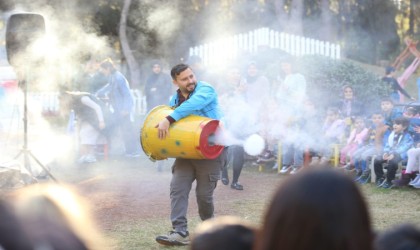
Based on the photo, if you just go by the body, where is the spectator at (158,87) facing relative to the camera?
toward the camera

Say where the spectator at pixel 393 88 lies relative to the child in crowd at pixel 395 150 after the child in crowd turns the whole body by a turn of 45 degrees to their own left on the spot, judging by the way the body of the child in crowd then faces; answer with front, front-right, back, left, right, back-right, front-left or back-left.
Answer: back

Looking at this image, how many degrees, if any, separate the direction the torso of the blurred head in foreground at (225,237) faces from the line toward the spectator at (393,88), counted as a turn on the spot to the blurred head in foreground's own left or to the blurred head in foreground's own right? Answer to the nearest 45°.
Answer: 0° — they already face them

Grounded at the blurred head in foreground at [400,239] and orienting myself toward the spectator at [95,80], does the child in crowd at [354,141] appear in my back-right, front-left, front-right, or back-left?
front-right

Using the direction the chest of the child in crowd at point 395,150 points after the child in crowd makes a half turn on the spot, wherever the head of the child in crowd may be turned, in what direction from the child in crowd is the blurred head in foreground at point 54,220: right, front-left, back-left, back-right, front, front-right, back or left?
back-right

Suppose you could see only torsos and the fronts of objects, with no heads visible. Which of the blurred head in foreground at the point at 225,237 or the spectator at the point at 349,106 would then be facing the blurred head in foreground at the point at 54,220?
the spectator

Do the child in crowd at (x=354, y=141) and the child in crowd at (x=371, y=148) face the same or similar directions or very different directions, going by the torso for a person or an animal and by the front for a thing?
same or similar directions

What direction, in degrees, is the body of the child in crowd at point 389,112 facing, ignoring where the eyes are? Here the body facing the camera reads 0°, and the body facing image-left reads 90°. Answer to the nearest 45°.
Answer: approximately 45°

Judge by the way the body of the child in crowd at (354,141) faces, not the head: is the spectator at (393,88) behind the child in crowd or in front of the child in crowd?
behind

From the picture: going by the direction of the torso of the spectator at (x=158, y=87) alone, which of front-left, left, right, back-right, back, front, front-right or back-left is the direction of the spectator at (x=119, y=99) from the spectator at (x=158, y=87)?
right

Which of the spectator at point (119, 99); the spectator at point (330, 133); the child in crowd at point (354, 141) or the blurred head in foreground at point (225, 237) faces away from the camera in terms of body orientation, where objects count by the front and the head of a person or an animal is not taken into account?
the blurred head in foreground

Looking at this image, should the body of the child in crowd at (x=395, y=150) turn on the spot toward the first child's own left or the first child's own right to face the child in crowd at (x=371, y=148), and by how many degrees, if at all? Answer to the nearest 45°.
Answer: approximately 90° to the first child's own right

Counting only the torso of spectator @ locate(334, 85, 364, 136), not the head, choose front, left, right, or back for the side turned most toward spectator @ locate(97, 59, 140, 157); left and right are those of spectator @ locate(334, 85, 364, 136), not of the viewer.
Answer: right

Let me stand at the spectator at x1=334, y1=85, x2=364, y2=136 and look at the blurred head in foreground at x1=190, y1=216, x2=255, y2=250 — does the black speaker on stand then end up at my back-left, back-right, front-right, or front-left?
front-right

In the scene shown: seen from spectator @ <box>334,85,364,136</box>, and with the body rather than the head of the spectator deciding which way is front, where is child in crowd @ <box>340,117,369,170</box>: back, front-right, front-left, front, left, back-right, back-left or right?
front

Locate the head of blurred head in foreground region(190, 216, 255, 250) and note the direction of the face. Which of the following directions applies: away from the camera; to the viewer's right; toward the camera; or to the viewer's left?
away from the camera

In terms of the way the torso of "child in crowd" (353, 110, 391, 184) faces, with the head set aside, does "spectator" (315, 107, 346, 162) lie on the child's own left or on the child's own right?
on the child's own right

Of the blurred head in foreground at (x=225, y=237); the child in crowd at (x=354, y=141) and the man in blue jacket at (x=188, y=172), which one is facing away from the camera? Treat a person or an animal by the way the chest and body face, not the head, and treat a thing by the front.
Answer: the blurred head in foreground

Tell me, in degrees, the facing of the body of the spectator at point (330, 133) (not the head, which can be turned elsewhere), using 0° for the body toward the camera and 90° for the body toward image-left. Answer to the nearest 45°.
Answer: approximately 45°

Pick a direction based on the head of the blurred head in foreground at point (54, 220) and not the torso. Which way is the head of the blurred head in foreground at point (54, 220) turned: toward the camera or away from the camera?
away from the camera
